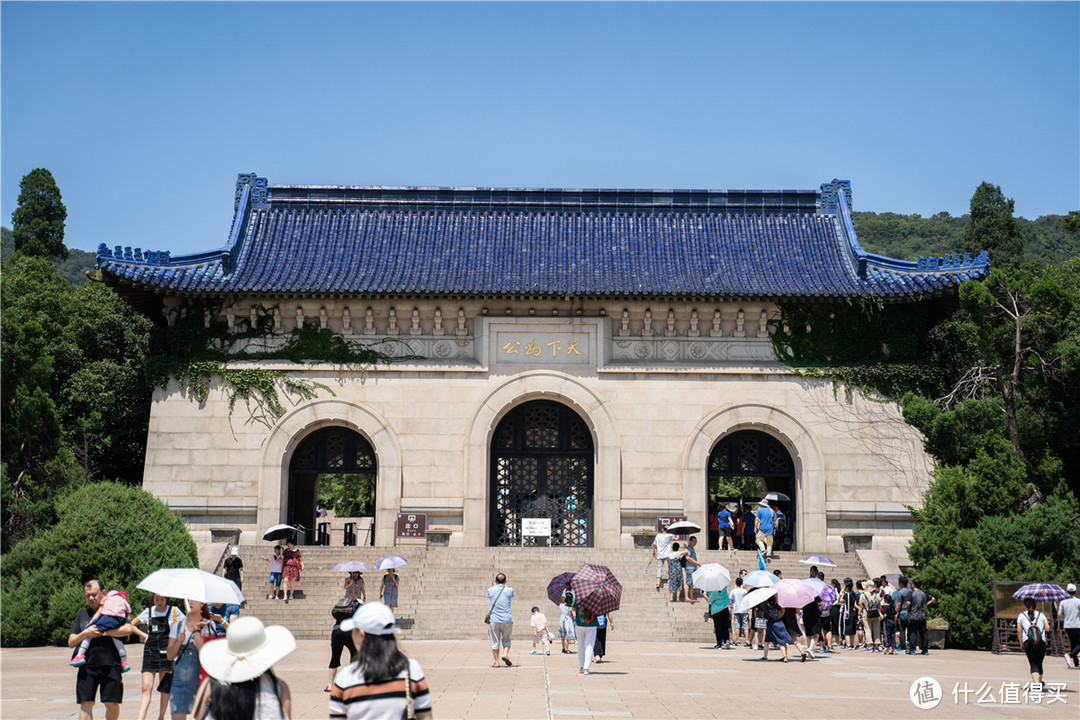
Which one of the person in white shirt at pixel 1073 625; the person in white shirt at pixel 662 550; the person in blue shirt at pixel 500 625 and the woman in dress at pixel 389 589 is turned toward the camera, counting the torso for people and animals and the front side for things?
the woman in dress

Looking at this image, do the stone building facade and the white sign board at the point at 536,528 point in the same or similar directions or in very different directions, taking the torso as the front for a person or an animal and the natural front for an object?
same or similar directions

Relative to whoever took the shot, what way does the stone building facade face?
facing the viewer

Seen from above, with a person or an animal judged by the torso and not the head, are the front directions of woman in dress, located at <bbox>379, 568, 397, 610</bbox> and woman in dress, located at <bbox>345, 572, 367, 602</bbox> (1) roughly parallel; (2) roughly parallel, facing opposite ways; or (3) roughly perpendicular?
roughly parallel

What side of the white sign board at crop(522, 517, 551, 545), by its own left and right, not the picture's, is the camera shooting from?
front

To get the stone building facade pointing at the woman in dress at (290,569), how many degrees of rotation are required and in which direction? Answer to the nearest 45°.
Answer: approximately 45° to its right

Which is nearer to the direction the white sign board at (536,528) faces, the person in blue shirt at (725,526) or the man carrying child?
the man carrying child

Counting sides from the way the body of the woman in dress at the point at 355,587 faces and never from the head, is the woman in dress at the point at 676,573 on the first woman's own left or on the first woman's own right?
on the first woman's own left

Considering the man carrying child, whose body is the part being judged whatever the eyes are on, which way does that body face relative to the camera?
toward the camera

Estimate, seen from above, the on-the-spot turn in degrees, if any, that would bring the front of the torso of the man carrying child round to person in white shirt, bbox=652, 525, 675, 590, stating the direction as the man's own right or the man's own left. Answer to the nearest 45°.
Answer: approximately 135° to the man's own left

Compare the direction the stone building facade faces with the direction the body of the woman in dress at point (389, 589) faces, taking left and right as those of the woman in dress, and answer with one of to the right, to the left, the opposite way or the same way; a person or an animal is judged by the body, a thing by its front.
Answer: the same way

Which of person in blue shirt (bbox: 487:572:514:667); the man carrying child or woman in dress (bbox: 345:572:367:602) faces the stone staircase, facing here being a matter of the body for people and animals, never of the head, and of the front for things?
the person in blue shirt

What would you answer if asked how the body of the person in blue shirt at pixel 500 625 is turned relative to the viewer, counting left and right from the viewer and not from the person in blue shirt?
facing away from the viewer

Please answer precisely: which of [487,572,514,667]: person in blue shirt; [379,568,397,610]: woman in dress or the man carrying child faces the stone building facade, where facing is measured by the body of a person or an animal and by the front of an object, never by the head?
the person in blue shirt
